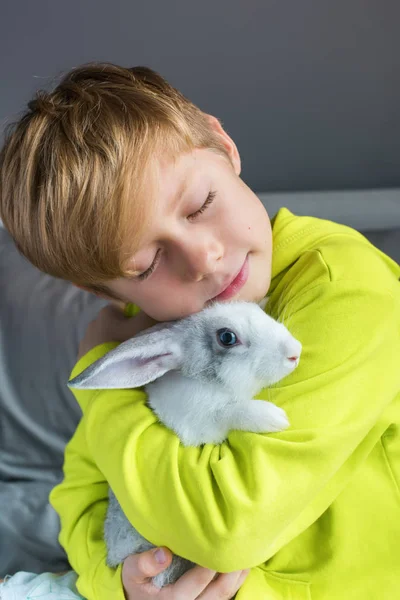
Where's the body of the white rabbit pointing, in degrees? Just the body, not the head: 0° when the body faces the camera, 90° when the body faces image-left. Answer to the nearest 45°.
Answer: approximately 270°
